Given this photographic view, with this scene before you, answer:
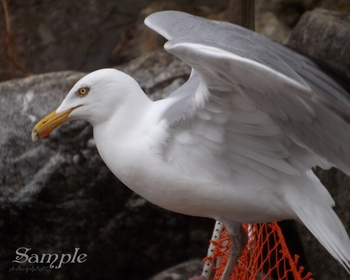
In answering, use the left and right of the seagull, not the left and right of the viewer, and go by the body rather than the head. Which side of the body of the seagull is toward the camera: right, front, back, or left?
left
